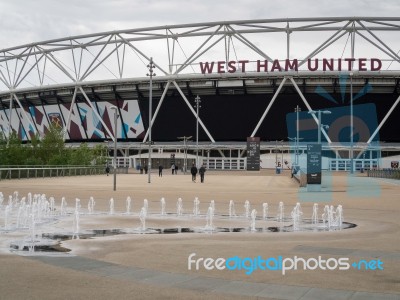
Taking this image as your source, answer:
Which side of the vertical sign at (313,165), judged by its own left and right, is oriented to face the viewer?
front
